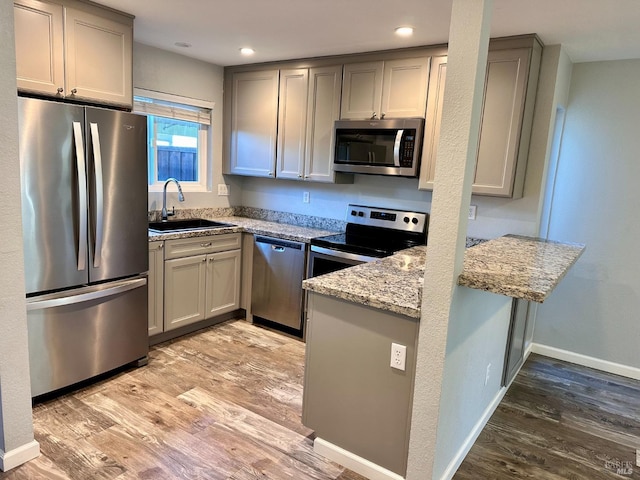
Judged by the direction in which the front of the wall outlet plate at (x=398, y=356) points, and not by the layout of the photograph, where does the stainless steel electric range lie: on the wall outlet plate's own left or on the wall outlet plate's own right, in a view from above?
on the wall outlet plate's own right

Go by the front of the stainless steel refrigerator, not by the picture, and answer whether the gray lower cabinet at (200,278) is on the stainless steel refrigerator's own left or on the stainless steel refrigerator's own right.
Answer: on the stainless steel refrigerator's own left

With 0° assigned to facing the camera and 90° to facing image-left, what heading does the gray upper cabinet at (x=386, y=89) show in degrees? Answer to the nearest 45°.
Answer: approximately 45°

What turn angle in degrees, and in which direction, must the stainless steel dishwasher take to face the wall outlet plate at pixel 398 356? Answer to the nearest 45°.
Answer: approximately 45° to its left

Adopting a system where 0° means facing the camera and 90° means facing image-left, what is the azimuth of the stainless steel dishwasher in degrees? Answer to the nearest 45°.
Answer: approximately 45°

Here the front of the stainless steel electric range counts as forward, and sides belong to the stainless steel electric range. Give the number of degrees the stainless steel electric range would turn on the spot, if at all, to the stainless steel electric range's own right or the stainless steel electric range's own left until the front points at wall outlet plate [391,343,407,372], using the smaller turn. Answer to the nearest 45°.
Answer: approximately 45° to the stainless steel electric range's own left

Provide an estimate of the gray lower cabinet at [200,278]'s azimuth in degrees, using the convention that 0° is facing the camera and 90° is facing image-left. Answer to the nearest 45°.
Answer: approximately 315°

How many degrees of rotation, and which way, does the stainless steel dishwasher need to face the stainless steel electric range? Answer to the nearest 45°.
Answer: approximately 135° to its left

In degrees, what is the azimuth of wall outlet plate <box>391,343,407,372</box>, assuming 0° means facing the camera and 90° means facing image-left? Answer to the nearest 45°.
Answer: approximately 45°

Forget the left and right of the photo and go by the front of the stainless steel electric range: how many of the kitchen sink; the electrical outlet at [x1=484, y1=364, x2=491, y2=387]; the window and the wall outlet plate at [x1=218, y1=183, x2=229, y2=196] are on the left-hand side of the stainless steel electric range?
1

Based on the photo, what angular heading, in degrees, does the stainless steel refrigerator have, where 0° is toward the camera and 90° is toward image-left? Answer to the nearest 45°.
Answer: approximately 315°

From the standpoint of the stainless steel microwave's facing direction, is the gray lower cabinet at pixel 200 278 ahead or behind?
ahead
